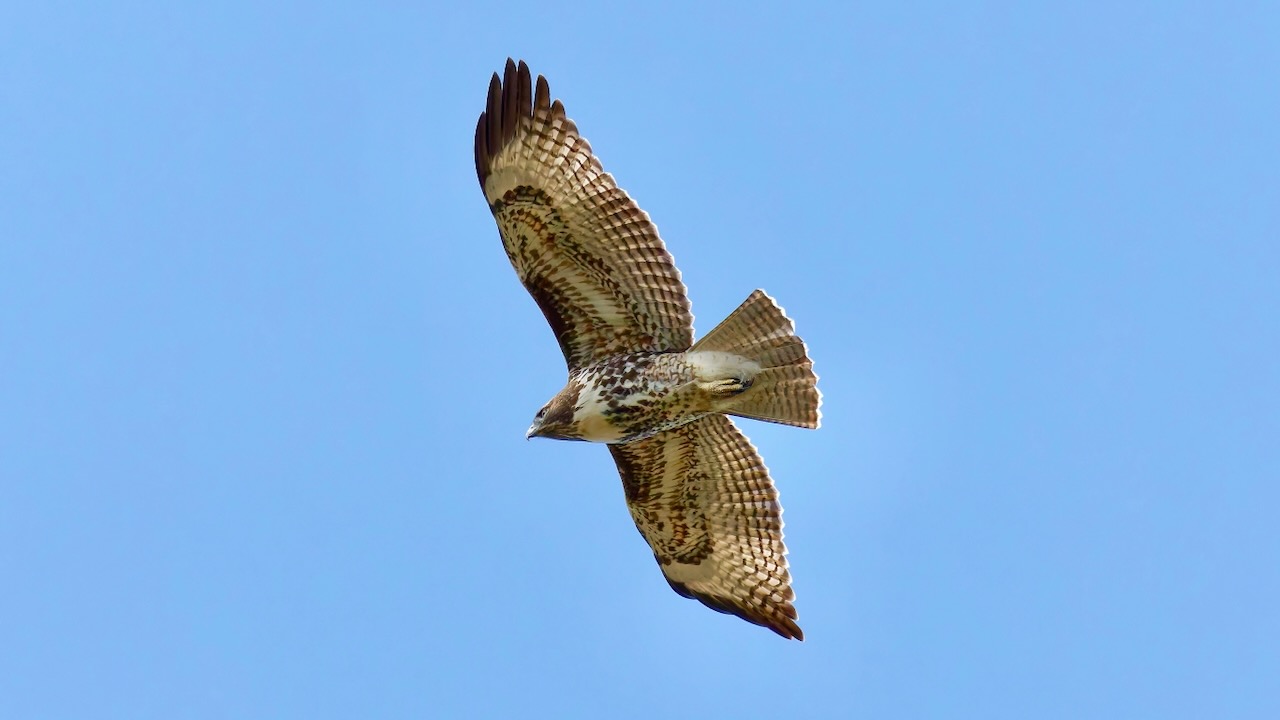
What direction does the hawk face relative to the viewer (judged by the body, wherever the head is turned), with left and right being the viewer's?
facing to the left of the viewer
